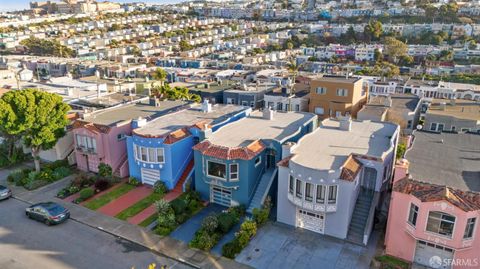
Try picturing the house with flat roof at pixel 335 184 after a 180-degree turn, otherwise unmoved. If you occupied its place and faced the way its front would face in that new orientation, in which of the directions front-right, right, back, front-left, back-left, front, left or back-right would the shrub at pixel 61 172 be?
back-left

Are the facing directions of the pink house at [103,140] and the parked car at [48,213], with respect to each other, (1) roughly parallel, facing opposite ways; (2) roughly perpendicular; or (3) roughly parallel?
roughly perpendicular

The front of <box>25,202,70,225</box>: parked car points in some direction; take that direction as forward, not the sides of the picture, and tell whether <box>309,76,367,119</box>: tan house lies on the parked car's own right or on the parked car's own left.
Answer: on the parked car's own right

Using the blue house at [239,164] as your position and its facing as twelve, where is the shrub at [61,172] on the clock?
The shrub is roughly at 2 o'clock from the blue house.

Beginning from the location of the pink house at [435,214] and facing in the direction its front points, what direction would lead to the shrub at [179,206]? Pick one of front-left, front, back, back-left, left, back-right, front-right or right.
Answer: right

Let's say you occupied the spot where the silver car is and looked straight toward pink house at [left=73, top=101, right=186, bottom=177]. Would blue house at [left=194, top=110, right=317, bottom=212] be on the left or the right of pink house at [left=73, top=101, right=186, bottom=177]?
right

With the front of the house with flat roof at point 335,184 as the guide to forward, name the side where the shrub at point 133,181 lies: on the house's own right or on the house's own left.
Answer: on the house's own right

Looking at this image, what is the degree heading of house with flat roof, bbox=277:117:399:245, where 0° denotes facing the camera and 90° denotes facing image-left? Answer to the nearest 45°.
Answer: approximately 45°

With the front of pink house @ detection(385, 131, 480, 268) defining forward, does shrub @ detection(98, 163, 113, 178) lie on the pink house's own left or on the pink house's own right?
on the pink house's own right

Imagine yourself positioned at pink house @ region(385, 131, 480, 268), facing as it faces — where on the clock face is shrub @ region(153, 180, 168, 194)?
The shrub is roughly at 3 o'clock from the pink house.

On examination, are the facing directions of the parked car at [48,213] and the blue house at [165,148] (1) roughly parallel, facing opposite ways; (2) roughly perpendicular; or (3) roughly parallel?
roughly perpendicular

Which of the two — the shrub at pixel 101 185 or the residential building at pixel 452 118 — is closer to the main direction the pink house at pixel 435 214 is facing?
the shrub

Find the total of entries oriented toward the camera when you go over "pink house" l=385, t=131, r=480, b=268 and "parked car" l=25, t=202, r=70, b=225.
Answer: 1

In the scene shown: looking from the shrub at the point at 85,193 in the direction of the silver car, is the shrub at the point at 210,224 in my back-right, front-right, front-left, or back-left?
back-left

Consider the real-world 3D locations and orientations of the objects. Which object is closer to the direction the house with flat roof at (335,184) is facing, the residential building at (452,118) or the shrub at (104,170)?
the shrub
